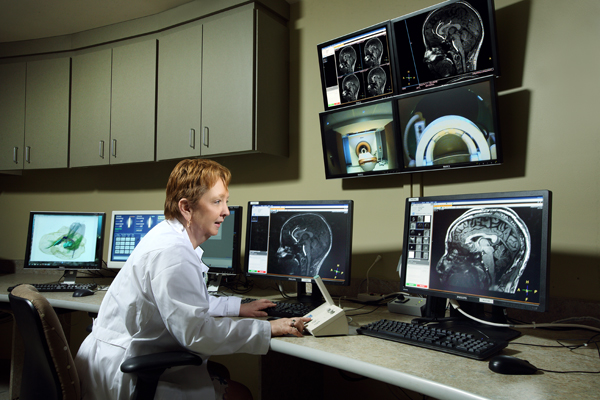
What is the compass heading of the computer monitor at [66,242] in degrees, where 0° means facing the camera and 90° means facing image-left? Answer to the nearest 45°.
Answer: approximately 0°

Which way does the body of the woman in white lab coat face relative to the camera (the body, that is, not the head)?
to the viewer's right

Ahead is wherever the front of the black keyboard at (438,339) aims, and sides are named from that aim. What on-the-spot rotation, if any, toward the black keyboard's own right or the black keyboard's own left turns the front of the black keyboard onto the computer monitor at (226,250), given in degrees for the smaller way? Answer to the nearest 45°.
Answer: approximately 90° to the black keyboard's own right

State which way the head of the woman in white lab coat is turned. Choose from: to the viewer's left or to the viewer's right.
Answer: to the viewer's right

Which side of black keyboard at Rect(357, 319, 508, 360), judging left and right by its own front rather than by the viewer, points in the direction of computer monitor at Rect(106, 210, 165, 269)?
right

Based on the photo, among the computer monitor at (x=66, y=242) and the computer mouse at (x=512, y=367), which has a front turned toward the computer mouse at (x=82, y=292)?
the computer monitor

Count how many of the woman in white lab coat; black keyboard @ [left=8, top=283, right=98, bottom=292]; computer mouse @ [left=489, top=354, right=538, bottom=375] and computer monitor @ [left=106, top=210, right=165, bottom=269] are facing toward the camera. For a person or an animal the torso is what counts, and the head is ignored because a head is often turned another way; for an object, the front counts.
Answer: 2

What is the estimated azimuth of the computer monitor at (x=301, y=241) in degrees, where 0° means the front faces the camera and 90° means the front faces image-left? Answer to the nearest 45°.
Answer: approximately 45°

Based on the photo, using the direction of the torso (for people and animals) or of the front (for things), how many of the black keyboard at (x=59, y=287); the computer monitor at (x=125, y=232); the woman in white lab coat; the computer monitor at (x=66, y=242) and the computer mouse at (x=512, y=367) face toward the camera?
3
